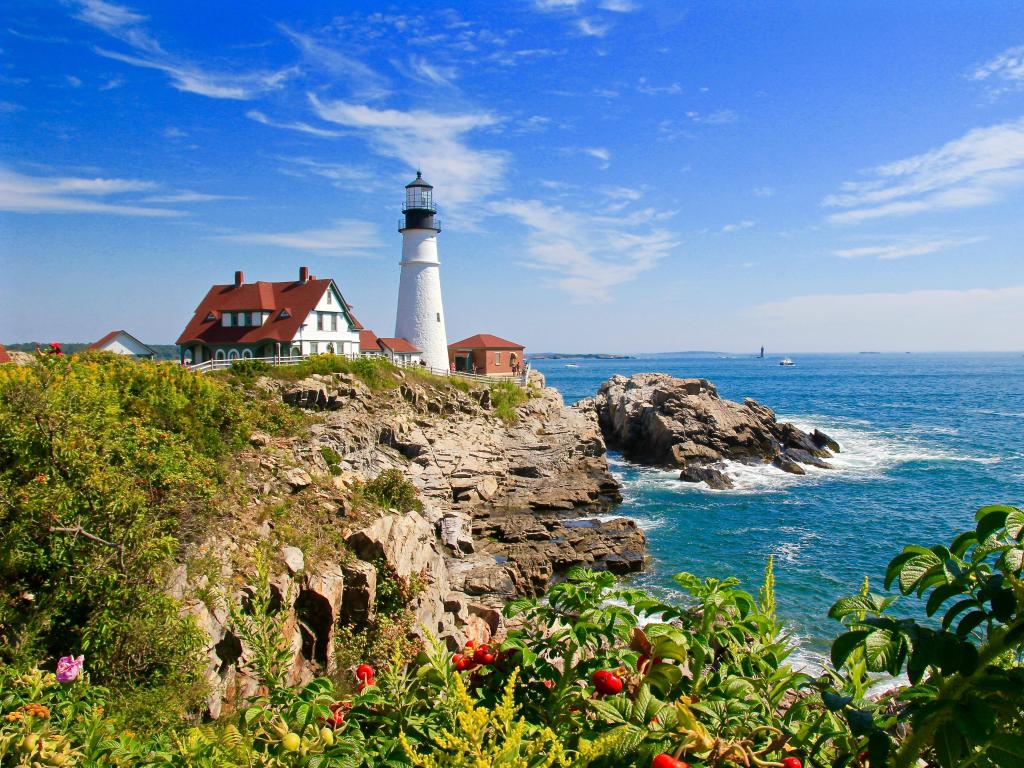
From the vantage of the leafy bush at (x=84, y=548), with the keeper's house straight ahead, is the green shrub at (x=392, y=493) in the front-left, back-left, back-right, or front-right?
front-right

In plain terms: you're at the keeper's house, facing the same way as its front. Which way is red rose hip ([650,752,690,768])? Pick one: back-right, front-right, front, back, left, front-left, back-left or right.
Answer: front-left

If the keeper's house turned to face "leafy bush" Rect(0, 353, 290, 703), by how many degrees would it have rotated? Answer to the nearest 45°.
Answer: approximately 45° to its left

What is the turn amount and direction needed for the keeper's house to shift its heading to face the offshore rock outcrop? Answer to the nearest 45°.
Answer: approximately 135° to its left

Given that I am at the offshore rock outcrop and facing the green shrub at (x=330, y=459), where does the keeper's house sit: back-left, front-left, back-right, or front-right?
front-right

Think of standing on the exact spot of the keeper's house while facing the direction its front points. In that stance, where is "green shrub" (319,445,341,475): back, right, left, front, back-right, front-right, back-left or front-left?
front-left

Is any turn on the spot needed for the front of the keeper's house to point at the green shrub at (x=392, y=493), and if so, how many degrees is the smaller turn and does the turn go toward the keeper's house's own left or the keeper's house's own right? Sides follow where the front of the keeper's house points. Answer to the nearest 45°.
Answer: approximately 45° to the keeper's house's own left

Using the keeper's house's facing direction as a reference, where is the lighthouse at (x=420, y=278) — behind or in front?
behind

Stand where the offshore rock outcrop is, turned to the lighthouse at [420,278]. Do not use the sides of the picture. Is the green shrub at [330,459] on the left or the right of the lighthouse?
left

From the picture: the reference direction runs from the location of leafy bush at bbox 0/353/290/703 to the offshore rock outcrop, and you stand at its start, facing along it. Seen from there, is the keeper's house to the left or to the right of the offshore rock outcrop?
left

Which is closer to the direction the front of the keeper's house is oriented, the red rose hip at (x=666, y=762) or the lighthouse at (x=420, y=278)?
the red rose hip
